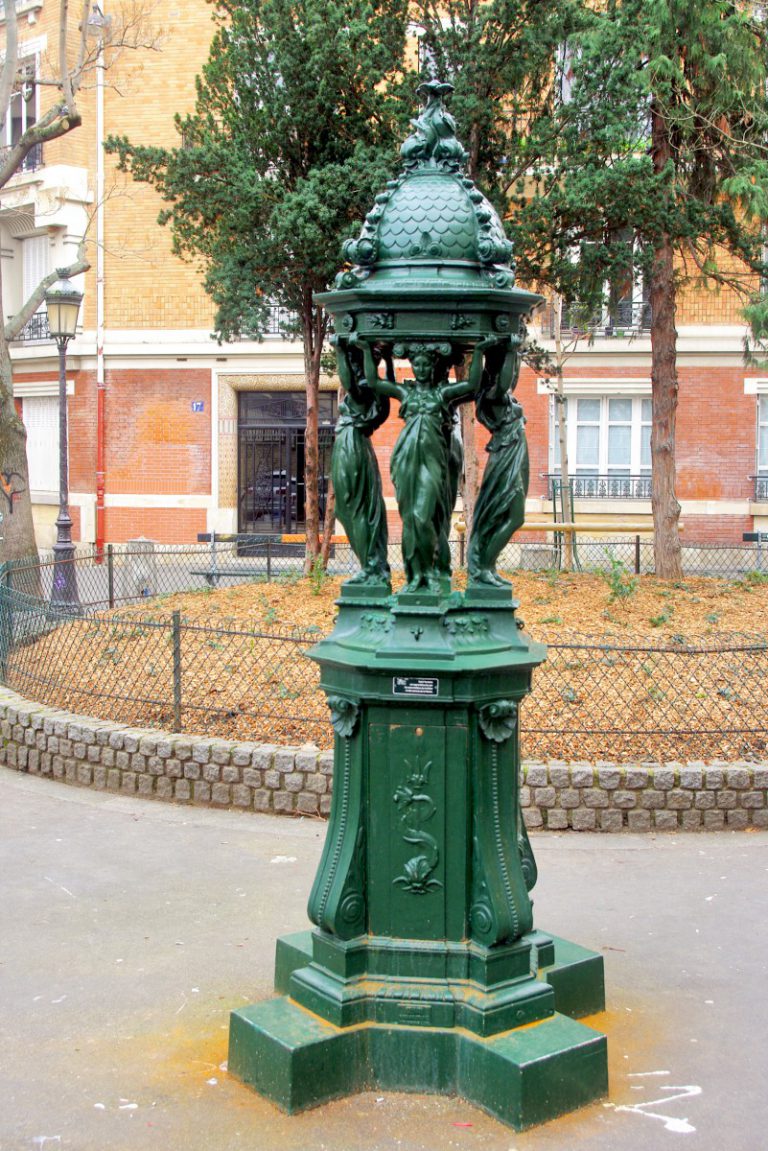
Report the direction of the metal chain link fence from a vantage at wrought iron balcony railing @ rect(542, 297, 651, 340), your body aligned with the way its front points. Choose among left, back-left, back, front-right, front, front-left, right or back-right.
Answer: front

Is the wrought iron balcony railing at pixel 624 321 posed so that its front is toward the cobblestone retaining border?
yes

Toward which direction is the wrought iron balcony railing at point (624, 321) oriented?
toward the camera

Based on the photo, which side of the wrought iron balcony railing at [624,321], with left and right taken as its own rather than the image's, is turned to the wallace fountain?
front

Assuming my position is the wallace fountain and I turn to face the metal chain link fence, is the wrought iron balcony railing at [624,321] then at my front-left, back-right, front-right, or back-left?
front-right
